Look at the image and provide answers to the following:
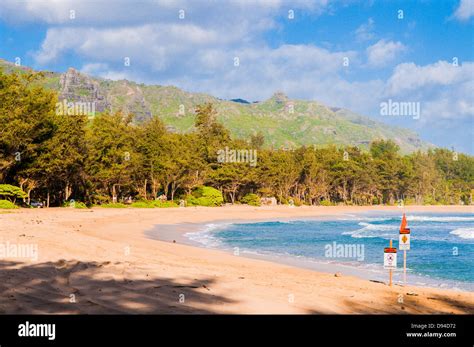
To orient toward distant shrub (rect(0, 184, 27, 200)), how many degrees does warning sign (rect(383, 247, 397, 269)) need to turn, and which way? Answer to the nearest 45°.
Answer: approximately 135° to its right

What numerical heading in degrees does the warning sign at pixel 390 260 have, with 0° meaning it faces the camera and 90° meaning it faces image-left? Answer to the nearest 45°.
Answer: approximately 0°
